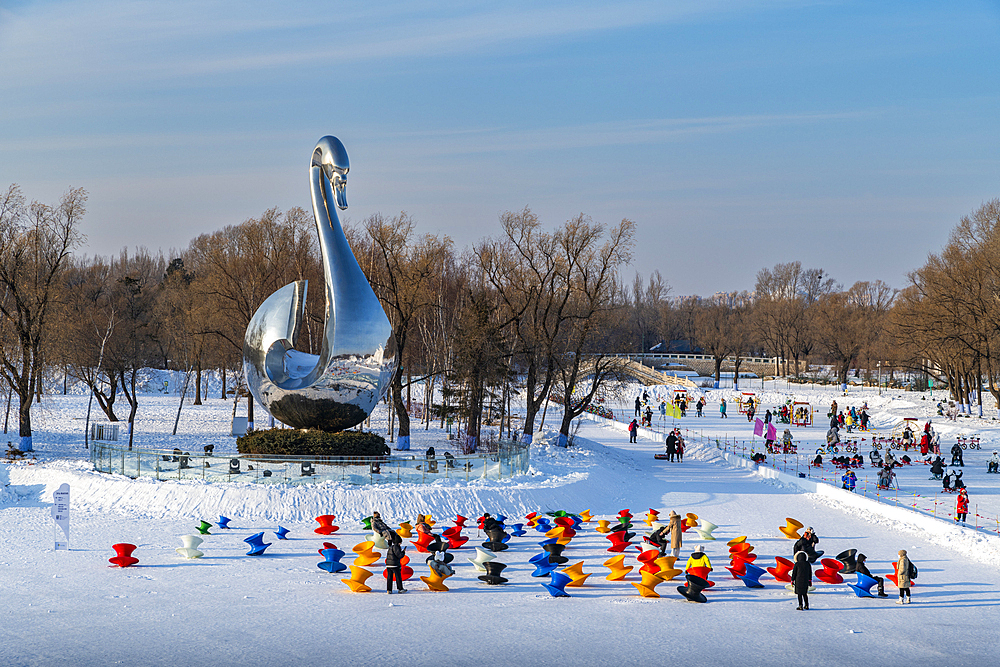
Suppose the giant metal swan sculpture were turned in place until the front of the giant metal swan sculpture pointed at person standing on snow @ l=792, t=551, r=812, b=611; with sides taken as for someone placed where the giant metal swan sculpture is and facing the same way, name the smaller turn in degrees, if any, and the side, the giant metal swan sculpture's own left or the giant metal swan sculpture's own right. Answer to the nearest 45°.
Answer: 0° — it already faces them

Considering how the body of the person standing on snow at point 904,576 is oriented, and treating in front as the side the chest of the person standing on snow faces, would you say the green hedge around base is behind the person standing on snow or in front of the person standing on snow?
in front

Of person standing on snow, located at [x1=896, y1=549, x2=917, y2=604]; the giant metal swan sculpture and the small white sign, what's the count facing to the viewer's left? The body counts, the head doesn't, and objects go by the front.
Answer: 1

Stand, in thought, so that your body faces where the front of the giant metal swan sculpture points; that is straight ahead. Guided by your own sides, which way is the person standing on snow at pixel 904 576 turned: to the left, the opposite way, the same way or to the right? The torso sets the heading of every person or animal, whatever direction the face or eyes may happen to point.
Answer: the opposite way

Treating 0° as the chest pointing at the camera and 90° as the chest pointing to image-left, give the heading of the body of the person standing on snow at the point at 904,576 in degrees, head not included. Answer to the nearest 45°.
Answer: approximately 90°

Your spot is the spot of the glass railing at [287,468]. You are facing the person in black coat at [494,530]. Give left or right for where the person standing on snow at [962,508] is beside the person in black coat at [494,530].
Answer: left

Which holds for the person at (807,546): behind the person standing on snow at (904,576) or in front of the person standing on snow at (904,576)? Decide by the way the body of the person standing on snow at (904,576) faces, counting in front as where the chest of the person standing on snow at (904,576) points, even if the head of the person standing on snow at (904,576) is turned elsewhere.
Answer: in front

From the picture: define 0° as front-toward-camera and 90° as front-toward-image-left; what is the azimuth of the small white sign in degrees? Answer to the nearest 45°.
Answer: approximately 0°

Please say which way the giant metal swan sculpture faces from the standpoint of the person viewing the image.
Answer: facing the viewer and to the right of the viewer
